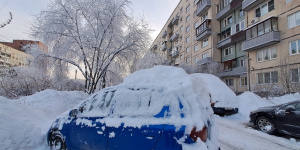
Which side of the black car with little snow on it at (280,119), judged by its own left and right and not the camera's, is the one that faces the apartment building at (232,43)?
right

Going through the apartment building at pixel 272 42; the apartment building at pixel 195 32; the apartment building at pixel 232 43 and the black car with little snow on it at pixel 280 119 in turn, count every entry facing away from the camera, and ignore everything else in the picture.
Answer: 0

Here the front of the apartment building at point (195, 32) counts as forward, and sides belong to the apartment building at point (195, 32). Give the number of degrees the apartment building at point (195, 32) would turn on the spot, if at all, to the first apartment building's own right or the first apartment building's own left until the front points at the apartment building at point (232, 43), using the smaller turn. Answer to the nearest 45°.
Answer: approximately 90° to the first apartment building's own left

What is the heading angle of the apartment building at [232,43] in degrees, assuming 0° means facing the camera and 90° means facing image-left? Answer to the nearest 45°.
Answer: approximately 45°

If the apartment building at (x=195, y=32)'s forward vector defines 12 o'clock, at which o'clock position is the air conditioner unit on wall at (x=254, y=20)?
The air conditioner unit on wall is roughly at 10 o'clock from the apartment building.

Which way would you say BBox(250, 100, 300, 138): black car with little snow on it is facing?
to the viewer's left

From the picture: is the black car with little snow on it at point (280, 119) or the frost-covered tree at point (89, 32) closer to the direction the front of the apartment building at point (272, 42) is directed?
the frost-covered tree

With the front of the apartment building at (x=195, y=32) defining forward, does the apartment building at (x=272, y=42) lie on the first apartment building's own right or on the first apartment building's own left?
on the first apartment building's own left

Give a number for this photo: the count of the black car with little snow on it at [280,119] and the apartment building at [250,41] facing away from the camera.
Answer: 0

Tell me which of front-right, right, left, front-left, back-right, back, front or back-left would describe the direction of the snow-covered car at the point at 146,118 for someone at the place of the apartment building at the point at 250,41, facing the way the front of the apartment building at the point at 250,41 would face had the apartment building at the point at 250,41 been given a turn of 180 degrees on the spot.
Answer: back-right

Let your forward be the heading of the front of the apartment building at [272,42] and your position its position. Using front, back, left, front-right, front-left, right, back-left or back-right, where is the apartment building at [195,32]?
right

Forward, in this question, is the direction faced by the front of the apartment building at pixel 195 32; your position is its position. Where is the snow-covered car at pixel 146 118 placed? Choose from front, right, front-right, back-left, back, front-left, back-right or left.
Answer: front-left

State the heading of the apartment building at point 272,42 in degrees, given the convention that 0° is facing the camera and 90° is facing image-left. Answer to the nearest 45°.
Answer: approximately 45°
